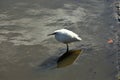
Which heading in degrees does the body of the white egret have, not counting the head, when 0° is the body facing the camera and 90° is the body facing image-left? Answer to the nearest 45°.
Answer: approximately 90°
